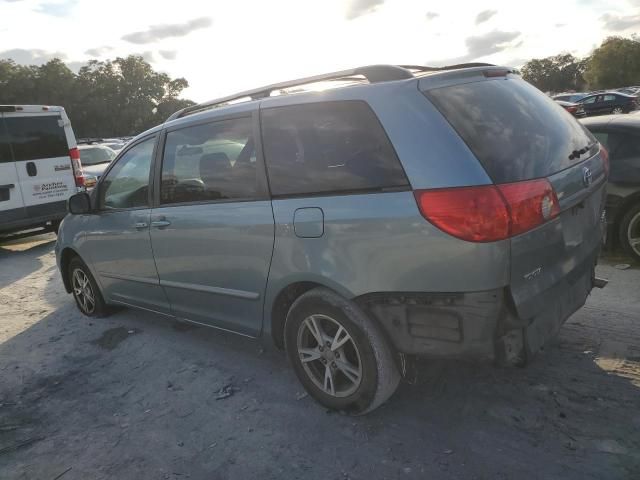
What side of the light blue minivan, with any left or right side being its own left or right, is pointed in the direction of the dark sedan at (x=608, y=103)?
right

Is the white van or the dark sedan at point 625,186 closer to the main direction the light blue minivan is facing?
the white van

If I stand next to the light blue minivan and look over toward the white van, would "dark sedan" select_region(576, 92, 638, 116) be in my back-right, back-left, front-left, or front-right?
front-right

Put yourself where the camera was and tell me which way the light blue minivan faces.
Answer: facing away from the viewer and to the left of the viewer

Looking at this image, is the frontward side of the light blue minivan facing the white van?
yes

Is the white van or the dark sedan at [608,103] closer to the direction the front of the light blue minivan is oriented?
the white van

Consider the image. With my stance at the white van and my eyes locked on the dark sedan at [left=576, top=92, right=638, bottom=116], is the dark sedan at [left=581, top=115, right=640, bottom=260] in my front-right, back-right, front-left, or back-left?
front-right

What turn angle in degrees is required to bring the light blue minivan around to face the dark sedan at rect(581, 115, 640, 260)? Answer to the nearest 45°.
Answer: approximately 90° to its right
